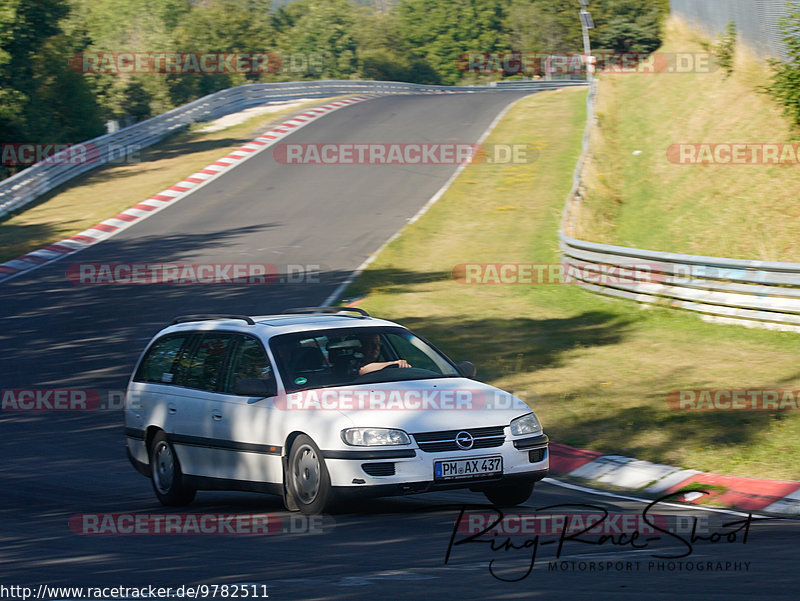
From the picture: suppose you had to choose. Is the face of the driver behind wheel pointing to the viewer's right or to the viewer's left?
to the viewer's right

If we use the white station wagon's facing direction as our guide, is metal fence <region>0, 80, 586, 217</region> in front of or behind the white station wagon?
behind

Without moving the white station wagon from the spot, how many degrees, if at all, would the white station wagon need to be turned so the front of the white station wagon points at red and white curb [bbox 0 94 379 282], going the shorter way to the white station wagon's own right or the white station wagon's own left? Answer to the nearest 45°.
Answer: approximately 135° to the white station wagon's own left

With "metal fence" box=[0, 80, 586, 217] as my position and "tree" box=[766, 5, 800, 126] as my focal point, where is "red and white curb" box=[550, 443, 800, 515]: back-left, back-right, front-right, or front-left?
front-right

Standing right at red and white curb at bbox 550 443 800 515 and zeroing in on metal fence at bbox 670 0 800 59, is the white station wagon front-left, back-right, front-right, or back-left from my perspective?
back-left

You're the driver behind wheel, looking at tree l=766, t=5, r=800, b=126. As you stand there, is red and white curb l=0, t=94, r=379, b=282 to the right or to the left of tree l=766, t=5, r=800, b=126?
left

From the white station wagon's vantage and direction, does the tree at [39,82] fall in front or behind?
behind

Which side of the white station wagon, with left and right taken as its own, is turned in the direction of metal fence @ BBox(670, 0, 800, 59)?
left

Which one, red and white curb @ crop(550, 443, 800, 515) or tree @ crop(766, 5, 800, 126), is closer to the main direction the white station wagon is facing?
the red and white curb

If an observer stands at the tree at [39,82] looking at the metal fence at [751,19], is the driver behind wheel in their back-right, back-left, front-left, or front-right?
front-right

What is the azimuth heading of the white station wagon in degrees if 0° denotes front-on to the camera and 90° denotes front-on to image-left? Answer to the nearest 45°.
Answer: approximately 315°

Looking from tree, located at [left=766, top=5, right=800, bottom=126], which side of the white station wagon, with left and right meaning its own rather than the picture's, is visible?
left

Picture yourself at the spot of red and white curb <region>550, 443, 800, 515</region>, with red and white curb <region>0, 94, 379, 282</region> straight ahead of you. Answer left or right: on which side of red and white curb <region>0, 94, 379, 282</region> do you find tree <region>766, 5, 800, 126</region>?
right
